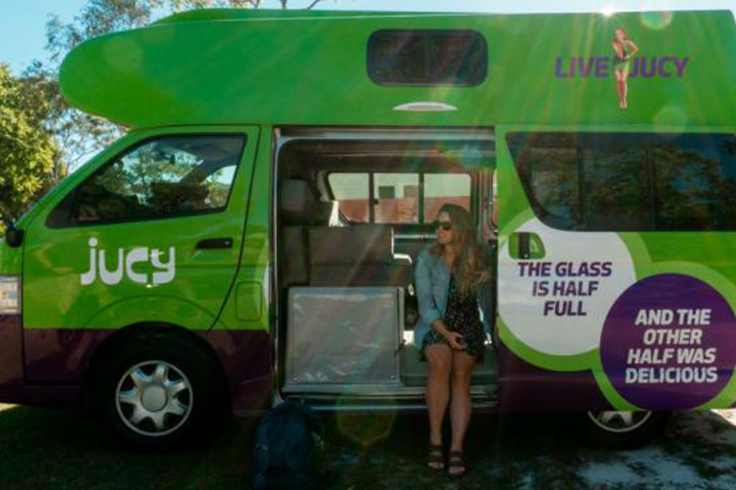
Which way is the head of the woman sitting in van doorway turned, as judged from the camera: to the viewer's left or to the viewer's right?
to the viewer's left

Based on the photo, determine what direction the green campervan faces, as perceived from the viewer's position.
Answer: facing to the left of the viewer

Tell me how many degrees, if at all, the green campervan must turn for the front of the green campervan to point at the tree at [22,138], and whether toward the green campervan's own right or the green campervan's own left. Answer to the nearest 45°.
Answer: approximately 45° to the green campervan's own right

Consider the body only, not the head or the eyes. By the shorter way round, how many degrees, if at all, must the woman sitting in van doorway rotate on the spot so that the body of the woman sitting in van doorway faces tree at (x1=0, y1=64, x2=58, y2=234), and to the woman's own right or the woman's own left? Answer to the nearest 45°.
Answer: approximately 135° to the woman's own right
